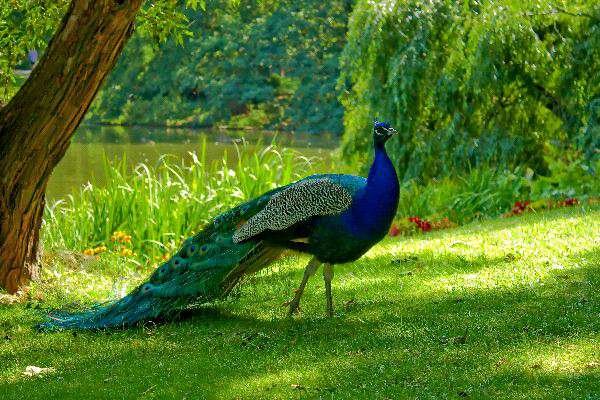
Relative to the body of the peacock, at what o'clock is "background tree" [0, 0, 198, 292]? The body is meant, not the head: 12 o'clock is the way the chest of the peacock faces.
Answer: The background tree is roughly at 7 o'clock from the peacock.

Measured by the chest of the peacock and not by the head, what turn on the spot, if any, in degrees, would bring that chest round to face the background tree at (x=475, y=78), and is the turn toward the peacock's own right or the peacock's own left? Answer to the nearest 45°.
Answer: approximately 45° to the peacock's own left

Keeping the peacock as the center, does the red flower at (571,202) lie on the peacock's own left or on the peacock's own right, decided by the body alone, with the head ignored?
on the peacock's own left

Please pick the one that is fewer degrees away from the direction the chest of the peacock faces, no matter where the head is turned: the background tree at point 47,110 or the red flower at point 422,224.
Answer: the red flower

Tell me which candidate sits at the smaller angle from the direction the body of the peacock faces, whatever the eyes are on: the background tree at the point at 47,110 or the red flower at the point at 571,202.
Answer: the red flower

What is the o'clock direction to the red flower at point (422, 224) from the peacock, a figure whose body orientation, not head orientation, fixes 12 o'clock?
The red flower is roughly at 10 o'clock from the peacock.

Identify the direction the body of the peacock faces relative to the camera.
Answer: to the viewer's right

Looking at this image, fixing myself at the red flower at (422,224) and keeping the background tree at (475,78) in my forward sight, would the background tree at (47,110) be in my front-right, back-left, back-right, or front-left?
back-left
